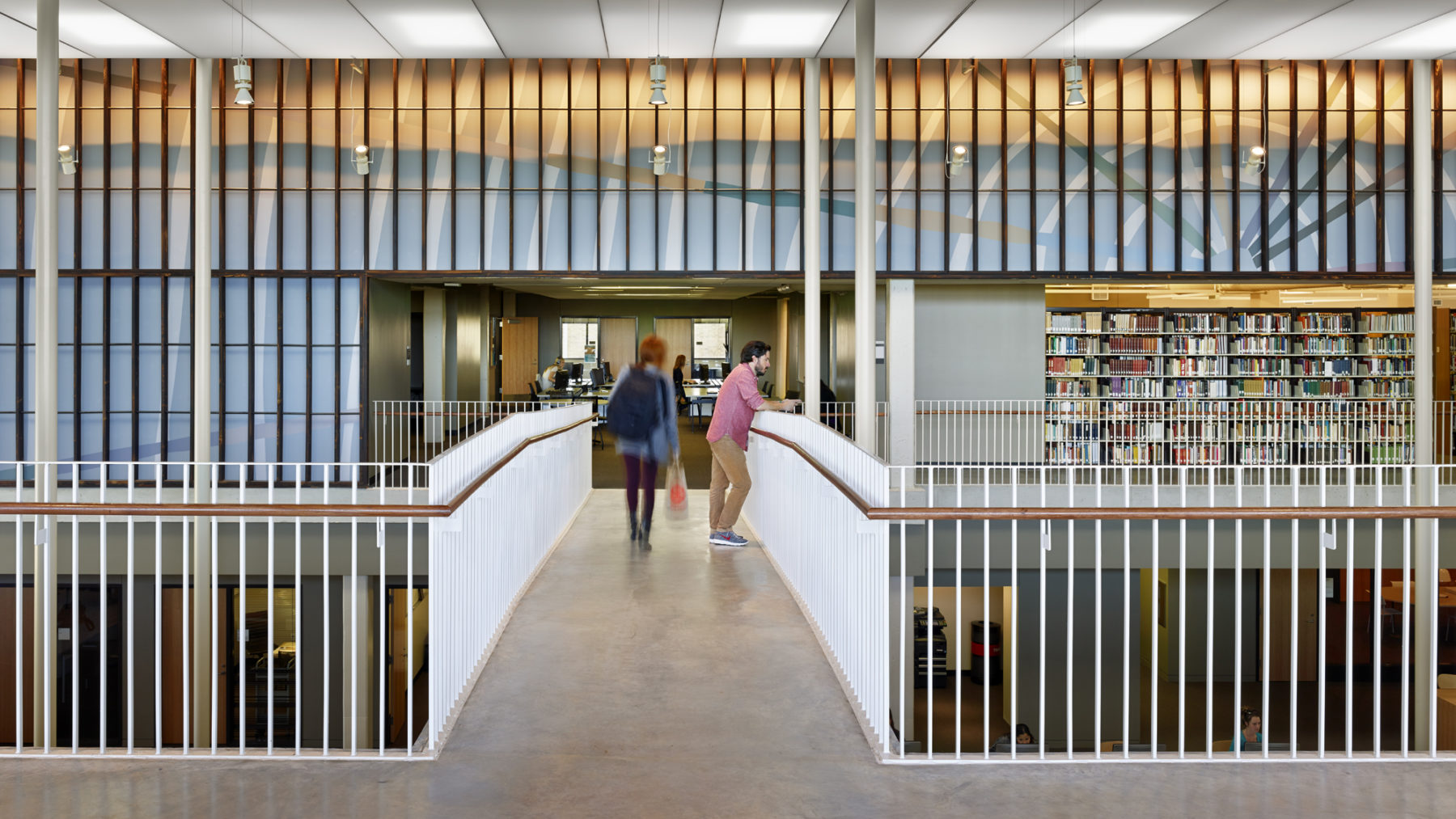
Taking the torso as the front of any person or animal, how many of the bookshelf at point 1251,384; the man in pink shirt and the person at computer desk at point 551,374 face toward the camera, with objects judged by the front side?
1

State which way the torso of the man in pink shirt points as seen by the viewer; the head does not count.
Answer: to the viewer's right

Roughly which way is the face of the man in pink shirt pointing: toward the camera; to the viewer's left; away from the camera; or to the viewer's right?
to the viewer's right

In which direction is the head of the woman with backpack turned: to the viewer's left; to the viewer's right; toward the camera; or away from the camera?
away from the camera

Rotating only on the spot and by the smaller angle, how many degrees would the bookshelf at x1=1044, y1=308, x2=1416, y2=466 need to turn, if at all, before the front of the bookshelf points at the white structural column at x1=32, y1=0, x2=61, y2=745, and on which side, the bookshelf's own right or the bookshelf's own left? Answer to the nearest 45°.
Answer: approximately 45° to the bookshelf's own right

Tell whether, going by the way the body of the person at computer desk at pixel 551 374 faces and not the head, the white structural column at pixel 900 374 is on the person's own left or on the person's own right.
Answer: on the person's own right

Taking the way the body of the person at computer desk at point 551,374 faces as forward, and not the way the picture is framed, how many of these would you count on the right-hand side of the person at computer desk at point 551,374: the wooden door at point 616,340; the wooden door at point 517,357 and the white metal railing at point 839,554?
1

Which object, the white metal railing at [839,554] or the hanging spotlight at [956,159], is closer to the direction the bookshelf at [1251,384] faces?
the white metal railing

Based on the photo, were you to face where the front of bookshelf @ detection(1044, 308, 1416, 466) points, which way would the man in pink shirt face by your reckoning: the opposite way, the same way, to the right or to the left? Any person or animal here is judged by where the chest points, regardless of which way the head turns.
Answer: to the left

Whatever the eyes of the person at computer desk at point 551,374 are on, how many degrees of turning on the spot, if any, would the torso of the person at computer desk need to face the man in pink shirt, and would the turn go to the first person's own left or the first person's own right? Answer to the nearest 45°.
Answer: approximately 90° to the first person's own right

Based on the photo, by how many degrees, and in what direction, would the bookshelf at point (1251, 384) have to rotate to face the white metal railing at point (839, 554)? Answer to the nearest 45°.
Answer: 0° — it already faces it

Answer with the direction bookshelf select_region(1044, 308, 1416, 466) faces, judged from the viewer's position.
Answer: facing the viewer

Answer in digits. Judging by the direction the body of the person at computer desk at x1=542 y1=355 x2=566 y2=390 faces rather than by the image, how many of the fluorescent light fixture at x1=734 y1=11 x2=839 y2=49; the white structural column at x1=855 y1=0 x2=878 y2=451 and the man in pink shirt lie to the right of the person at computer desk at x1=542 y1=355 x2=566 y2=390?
3

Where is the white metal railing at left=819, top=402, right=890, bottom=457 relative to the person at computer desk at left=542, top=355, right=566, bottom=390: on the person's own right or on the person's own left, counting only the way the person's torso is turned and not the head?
on the person's own right

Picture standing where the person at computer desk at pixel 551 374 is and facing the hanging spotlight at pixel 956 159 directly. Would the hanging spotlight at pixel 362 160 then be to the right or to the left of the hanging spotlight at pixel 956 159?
right

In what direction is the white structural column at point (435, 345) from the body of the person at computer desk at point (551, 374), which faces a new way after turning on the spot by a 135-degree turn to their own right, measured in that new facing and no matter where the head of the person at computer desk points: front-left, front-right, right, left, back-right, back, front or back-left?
front
